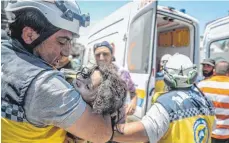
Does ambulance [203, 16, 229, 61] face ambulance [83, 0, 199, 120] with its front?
no

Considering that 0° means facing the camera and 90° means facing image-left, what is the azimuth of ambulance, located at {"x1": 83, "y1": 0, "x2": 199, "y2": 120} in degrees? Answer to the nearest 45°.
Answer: approximately 135°

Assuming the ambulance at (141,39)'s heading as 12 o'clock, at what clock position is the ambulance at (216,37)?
the ambulance at (216,37) is roughly at 3 o'clock from the ambulance at (141,39).
